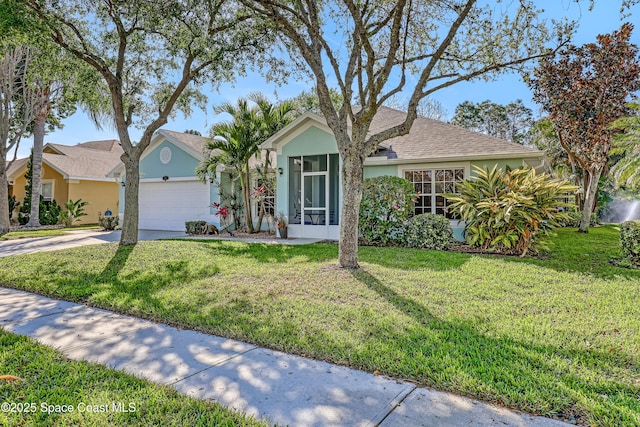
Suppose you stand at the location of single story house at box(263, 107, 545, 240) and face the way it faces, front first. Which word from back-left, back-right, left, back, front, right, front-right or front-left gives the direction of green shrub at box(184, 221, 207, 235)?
right

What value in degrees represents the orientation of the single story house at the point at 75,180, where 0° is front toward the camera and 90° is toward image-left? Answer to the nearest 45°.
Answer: approximately 45°

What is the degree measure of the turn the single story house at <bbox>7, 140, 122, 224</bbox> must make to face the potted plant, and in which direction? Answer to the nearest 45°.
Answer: approximately 45° to its left

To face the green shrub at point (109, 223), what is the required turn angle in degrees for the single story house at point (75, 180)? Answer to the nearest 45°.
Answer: approximately 45° to its left

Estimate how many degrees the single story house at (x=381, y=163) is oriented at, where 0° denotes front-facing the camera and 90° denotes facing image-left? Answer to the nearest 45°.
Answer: approximately 0°

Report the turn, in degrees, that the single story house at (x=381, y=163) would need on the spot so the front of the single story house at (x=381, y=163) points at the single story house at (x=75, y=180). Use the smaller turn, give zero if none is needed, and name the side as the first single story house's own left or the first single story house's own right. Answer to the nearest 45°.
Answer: approximately 90° to the first single story house's own right

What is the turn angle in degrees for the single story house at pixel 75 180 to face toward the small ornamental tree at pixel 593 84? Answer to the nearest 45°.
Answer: approximately 90° to its left

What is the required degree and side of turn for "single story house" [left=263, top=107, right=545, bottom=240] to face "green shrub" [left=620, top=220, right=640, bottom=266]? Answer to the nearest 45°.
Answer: approximately 45° to its left
